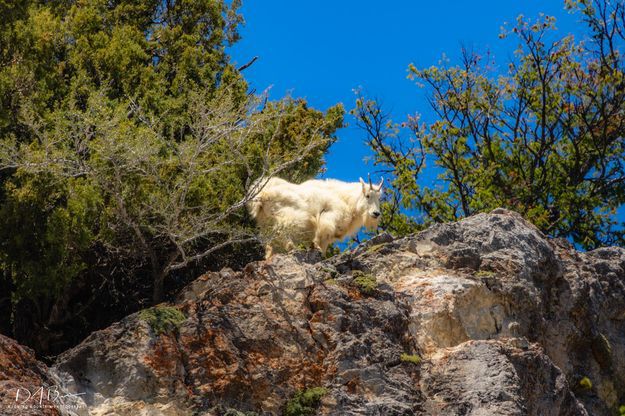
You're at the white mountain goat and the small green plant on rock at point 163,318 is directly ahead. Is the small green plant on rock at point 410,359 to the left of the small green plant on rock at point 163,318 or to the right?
left

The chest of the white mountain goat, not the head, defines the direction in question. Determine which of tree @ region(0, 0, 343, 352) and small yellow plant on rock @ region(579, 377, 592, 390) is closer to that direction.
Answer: the small yellow plant on rock

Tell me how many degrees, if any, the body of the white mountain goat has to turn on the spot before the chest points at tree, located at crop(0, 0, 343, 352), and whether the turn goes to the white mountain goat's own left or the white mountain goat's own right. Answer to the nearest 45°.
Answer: approximately 135° to the white mountain goat's own right

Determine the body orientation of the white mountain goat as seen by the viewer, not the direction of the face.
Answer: to the viewer's right

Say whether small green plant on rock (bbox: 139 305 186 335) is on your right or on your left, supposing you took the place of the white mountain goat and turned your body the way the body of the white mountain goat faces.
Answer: on your right
